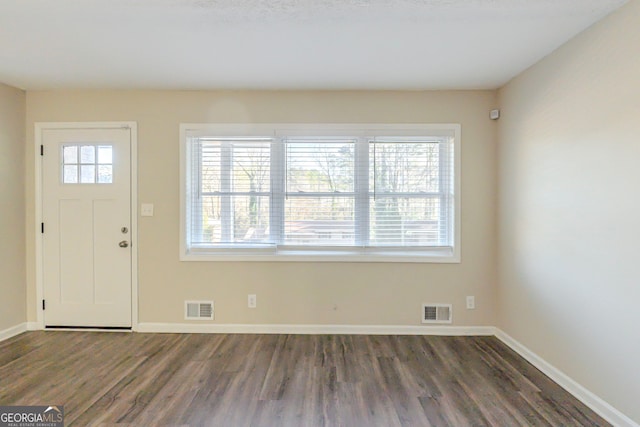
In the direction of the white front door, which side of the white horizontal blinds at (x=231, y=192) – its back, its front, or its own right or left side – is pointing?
right

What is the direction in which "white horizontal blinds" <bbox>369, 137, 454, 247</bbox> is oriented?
toward the camera

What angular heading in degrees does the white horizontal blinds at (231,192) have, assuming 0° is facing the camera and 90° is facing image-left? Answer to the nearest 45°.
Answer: approximately 0°

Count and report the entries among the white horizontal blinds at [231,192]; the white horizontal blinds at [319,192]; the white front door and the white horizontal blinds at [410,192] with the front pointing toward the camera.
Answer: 4

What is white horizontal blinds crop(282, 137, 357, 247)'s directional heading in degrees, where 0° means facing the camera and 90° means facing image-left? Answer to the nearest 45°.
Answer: approximately 0°

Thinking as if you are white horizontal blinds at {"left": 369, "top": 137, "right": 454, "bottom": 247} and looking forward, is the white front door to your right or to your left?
on your right

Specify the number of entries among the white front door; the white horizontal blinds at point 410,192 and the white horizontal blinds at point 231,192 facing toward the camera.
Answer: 3

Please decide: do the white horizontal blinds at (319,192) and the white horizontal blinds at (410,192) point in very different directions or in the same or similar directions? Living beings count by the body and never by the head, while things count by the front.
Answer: same or similar directions

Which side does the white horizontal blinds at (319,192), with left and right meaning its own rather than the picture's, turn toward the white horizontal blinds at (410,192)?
left

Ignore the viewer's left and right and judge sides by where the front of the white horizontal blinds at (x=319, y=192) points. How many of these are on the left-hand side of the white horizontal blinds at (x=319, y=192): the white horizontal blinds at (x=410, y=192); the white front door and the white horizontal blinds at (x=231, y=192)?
1

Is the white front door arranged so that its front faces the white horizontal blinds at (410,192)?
no

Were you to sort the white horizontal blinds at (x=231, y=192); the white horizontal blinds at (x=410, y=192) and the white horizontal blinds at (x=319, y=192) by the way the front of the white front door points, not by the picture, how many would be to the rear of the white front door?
0

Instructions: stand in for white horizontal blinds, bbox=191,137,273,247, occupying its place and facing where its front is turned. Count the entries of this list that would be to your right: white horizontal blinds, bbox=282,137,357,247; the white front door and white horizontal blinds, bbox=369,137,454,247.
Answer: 1

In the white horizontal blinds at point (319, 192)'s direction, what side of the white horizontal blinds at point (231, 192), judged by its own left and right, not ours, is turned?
left

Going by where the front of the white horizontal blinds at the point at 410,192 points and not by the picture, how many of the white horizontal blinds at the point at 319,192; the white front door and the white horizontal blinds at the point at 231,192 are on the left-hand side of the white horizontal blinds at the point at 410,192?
0

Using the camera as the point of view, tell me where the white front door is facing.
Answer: facing the viewer
